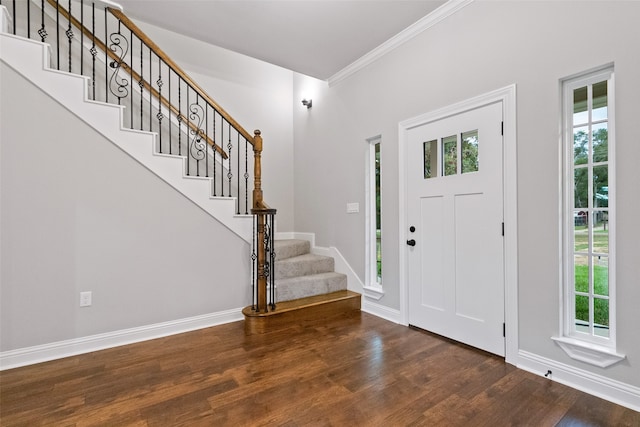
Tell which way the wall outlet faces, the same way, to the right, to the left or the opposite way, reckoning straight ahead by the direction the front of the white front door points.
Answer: to the left

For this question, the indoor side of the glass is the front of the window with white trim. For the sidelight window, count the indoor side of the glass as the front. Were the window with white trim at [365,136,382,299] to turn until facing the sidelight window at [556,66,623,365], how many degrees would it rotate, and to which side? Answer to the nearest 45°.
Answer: approximately 90° to its left

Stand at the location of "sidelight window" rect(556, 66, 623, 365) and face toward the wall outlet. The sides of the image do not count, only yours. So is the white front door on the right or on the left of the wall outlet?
right

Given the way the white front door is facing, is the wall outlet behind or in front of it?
in front

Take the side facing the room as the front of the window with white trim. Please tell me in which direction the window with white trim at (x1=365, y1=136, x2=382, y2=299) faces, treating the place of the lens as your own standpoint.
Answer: facing the viewer and to the left of the viewer

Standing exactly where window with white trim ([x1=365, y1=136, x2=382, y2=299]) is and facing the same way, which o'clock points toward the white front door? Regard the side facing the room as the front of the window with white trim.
The white front door is roughly at 9 o'clock from the window with white trim.

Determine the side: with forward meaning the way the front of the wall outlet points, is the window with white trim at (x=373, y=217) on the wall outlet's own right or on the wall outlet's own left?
on the wall outlet's own left

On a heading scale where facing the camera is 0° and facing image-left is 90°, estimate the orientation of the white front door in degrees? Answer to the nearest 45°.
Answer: approximately 45°

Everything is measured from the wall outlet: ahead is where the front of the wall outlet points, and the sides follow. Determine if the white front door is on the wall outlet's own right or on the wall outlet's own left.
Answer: on the wall outlet's own left

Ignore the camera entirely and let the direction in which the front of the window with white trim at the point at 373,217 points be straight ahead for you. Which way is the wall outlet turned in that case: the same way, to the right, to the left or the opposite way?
to the left

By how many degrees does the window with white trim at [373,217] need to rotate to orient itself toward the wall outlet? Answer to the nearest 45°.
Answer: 0° — it already faces it

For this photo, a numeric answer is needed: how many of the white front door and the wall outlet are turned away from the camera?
0

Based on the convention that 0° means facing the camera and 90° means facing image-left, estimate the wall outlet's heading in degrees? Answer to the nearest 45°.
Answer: approximately 0°
